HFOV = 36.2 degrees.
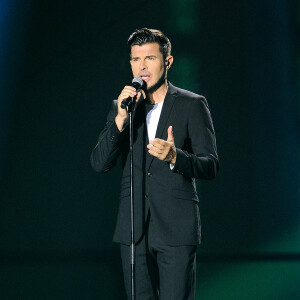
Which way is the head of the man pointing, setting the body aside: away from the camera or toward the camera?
toward the camera

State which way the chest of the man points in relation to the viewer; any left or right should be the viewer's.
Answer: facing the viewer and to the left of the viewer
